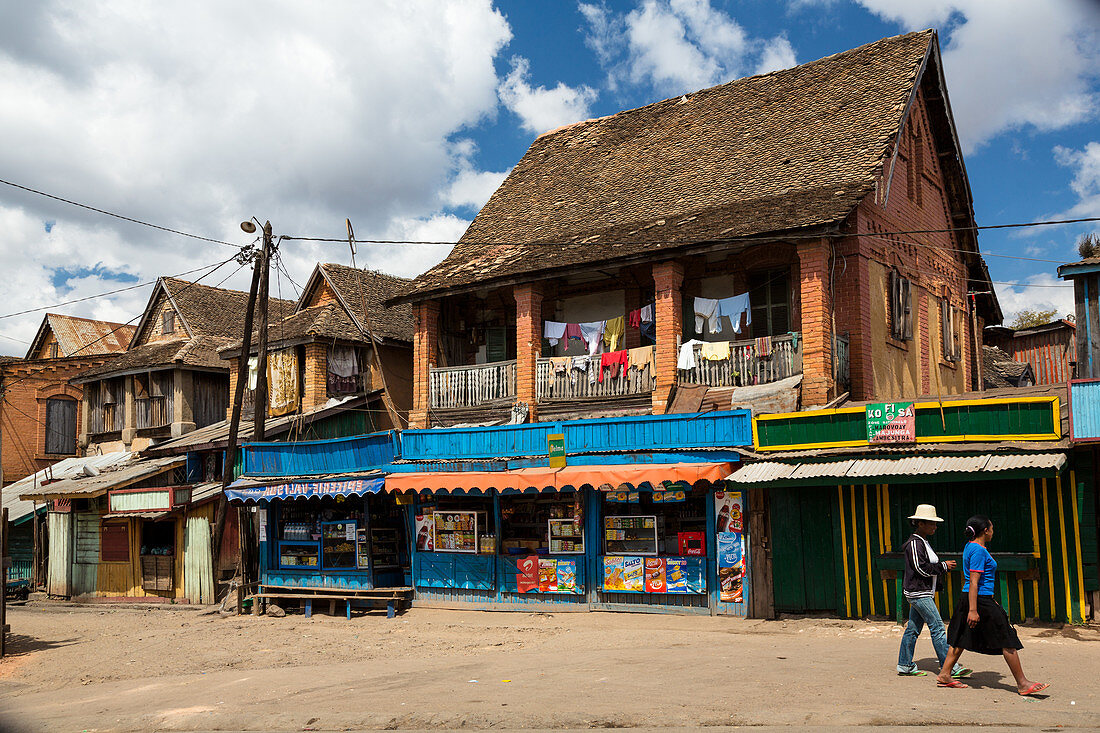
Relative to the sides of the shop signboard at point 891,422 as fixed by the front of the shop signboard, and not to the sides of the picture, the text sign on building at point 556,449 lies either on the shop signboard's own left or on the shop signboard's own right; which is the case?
on the shop signboard's own right

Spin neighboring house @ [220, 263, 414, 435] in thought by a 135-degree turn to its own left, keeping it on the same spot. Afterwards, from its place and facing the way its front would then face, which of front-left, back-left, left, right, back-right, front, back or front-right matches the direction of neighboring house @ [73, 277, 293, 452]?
back-left

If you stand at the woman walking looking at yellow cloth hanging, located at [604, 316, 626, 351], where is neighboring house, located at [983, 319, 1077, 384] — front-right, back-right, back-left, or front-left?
front-right

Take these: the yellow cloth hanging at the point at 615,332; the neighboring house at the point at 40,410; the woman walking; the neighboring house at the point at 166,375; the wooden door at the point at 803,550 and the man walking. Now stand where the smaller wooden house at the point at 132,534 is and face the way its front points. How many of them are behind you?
2

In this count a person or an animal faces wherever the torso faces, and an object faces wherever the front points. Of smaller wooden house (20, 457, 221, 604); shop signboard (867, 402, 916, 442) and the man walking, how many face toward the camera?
2

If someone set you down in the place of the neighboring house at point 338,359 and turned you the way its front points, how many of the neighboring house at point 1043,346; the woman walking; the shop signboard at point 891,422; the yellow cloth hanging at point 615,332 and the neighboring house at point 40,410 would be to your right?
1

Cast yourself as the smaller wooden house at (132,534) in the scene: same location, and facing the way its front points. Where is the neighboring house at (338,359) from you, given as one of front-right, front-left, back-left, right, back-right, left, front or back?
left

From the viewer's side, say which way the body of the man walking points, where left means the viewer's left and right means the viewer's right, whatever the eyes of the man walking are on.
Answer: facing to the right of the viewer

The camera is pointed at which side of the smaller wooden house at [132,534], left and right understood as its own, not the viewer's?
front

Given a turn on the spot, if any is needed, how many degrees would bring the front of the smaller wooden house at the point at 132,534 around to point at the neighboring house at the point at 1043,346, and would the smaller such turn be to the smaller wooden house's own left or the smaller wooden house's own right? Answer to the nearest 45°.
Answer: approximately 90° to the smaller wooden house's own left

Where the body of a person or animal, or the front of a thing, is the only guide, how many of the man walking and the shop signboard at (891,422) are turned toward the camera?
1

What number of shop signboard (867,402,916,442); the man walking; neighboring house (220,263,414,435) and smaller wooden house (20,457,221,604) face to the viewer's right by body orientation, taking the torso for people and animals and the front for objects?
1

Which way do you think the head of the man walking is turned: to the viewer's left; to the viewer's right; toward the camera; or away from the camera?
to the viewer's right

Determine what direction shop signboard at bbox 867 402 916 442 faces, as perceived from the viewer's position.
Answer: facing the viewer

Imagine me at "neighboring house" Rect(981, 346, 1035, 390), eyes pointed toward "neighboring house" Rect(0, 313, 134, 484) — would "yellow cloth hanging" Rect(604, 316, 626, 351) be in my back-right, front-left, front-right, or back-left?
front-left

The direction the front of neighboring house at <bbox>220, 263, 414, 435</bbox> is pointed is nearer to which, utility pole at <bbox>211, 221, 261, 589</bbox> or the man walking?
the utility pole

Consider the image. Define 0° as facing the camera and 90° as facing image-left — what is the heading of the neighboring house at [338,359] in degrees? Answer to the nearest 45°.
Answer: approximately 45°
